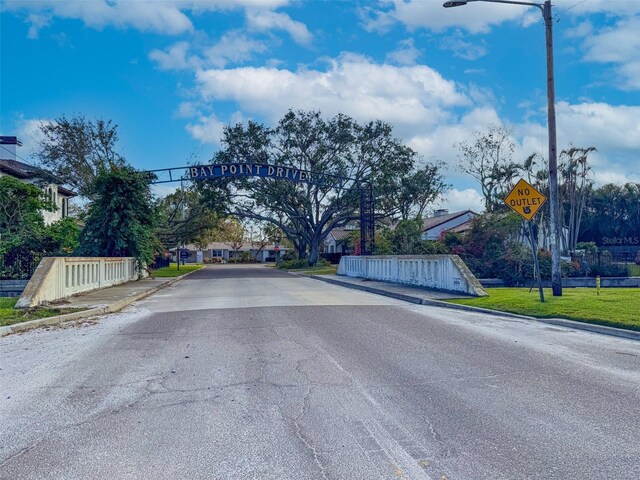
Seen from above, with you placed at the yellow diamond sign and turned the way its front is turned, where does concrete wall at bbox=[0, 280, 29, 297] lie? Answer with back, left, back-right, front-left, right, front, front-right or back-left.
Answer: right

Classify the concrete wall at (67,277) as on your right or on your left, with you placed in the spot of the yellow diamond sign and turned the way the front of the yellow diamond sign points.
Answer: on your right

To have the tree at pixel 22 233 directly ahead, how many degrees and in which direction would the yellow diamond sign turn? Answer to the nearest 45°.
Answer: approximately 90° to its right

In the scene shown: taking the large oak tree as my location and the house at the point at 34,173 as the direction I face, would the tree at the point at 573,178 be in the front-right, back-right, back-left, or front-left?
back-left

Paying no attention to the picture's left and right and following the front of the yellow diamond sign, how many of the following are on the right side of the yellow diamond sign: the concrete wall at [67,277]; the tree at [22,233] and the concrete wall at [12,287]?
3

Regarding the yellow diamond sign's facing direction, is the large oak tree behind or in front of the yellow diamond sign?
behind

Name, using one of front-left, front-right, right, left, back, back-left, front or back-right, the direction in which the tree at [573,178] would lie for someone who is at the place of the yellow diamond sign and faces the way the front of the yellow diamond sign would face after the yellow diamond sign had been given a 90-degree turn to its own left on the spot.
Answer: left

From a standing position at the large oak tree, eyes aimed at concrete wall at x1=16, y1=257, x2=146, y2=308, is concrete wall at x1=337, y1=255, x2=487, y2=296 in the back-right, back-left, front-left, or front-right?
front-left

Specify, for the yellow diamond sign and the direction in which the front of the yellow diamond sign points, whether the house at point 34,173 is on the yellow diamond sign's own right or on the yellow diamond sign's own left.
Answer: on the yellow diamond sign's own right

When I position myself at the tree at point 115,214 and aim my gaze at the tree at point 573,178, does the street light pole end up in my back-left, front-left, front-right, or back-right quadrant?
front-right

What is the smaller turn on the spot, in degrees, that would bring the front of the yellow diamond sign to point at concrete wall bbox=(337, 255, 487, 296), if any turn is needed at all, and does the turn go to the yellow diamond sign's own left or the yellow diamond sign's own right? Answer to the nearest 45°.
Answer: approximately 135° to the yellow diamond sign's own right

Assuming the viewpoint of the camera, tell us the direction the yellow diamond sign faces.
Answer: facing the viewer

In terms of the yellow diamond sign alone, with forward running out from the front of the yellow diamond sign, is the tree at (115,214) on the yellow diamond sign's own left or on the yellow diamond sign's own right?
on the yellow diamond sign's own right
